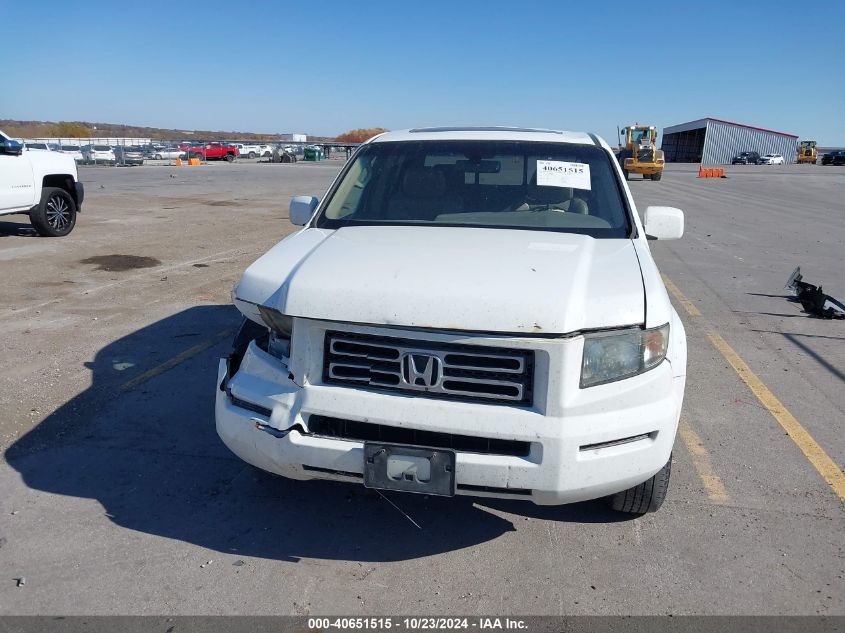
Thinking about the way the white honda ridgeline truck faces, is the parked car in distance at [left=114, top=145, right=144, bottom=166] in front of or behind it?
behind

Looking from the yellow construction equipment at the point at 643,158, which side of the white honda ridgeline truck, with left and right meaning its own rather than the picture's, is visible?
back

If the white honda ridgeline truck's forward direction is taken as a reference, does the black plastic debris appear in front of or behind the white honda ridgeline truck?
behind

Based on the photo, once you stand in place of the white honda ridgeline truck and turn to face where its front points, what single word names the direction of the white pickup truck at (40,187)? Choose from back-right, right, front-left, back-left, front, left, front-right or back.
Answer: back-right

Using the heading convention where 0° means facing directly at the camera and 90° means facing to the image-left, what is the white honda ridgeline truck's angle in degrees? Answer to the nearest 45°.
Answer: approximately 0°

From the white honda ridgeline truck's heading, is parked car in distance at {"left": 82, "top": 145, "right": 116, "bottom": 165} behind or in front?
behind

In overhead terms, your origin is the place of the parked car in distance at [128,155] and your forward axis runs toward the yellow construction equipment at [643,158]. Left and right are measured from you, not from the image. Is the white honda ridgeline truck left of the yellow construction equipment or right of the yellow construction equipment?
right
